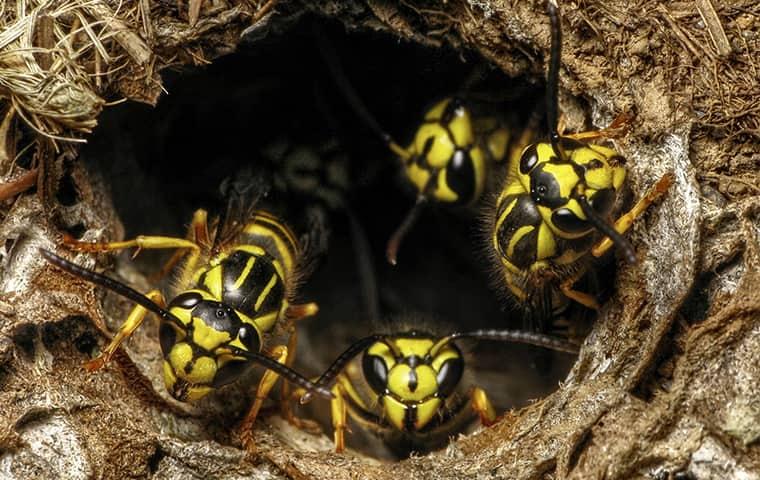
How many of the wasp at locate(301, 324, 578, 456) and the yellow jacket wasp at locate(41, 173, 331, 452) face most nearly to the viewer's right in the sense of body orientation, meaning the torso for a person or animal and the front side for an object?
0

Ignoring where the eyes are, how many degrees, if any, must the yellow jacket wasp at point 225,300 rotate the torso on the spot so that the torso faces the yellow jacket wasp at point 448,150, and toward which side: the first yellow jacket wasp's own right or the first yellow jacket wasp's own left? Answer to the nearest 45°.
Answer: approximately 180°

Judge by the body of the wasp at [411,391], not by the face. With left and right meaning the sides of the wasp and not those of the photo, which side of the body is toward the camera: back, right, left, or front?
front

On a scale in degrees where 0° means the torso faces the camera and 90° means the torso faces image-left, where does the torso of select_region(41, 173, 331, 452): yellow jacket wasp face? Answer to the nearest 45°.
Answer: approximately 45°

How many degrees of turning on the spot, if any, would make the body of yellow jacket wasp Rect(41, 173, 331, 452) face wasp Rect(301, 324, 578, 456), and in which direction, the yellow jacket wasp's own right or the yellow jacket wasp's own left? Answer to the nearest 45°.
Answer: approximately 135° to the yellow jacket wasp's own left
